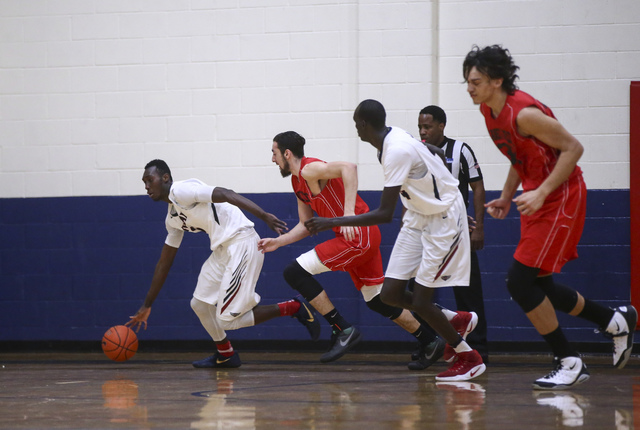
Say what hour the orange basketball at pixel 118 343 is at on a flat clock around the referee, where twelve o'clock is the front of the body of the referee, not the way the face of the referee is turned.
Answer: The orange basketball is roughly at 1 o'clock from the referee.

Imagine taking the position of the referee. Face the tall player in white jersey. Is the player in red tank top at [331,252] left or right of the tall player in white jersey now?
right

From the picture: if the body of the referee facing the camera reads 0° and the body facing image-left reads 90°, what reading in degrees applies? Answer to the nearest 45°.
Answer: approximately 45°

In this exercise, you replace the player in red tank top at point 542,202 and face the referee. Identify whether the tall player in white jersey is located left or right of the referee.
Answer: left

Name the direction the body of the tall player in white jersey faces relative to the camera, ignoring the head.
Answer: to the viewer's left

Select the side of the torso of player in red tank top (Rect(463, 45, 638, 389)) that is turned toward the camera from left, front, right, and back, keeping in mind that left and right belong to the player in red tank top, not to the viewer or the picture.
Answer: left

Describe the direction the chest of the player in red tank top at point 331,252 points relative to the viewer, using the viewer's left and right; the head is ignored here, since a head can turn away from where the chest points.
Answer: facing to the left of the viewer

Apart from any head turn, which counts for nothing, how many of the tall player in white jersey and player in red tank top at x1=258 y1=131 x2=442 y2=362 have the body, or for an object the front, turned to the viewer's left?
2
